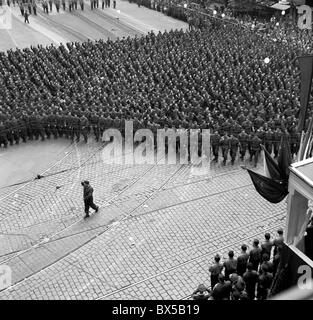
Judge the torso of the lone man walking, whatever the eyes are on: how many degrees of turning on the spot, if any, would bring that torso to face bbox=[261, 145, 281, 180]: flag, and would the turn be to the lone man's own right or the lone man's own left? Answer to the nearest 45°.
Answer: approximately 135° to the lone man's own left

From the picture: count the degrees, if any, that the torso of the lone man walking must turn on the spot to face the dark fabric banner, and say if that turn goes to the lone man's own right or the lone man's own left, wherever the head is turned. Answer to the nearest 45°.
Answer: approximately 135° to the lone man's own left
